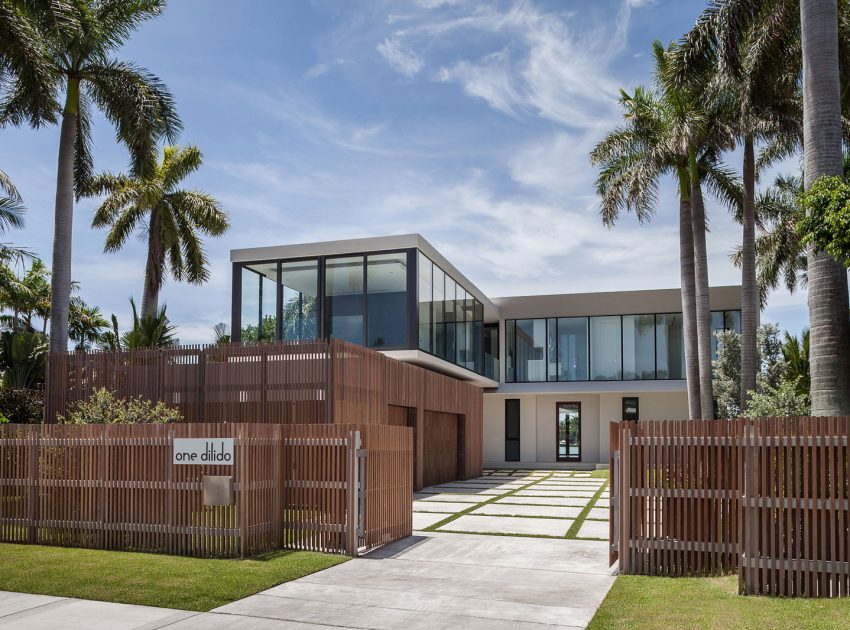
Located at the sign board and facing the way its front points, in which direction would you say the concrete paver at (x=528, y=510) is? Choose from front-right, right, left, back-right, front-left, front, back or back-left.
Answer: back-left

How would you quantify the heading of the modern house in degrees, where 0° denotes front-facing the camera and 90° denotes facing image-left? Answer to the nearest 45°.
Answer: approximately 0°

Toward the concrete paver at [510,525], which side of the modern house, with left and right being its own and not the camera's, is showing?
front

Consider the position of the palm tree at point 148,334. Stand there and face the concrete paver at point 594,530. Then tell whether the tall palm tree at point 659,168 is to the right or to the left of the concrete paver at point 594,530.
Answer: left

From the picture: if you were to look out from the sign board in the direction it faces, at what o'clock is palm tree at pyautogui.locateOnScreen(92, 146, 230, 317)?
The palm tree is roughly at 6 o'clock from the sign board.

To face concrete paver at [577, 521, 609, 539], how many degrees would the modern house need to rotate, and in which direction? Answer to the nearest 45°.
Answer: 0° — it already faces it

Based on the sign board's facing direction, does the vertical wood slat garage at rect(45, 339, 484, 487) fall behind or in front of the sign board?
behind

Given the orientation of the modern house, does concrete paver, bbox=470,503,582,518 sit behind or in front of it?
in front

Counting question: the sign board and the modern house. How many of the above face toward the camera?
2

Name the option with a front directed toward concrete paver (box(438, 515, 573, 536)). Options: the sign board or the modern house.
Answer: the modern house

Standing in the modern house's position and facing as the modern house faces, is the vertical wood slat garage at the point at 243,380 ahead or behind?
ahead
